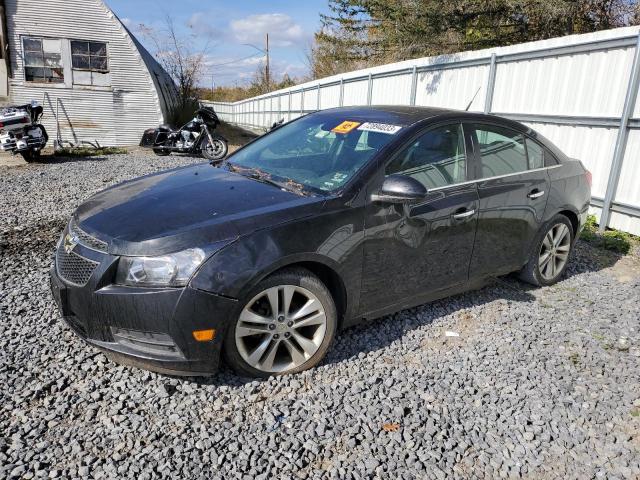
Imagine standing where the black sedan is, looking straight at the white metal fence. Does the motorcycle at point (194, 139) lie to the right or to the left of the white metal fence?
left

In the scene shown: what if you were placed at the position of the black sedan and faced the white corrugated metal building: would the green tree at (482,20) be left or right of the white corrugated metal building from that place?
right

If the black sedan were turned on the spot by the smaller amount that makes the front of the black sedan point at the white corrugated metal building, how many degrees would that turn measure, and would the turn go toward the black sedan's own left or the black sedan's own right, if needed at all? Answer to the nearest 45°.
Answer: approximately 90° to the black sedan's own right

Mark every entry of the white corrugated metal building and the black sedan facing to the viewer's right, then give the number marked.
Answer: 0

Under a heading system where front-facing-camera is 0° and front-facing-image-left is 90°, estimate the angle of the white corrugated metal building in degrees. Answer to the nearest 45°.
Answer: approximately 0°

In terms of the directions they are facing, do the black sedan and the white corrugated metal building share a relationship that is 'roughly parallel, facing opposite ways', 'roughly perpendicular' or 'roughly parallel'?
roughly perpendicular

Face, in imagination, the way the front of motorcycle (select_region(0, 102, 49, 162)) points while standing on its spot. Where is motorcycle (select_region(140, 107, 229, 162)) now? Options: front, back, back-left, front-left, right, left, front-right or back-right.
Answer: right

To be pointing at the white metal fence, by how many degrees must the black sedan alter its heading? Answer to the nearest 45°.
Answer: approximately 180°

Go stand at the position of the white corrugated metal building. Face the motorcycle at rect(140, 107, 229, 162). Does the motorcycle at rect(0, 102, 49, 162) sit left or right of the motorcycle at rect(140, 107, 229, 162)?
right
